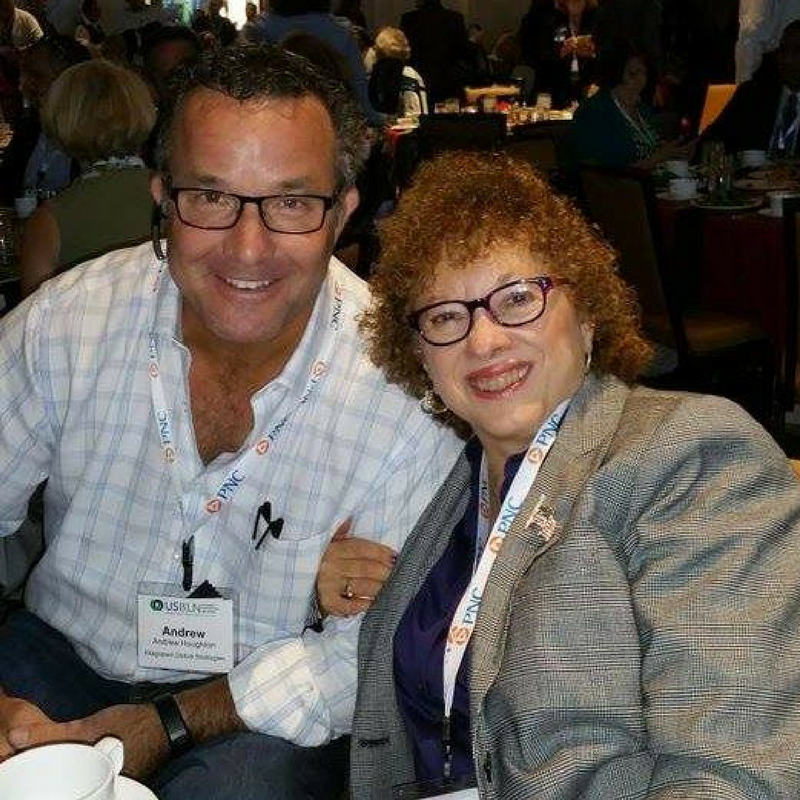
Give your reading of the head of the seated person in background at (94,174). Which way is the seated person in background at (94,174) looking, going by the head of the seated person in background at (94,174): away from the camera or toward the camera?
away from the camera

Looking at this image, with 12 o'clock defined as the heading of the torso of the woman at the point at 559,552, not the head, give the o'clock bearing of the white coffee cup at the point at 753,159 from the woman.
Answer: The white coffee cup is roughly at 5 o'clock from the woman.

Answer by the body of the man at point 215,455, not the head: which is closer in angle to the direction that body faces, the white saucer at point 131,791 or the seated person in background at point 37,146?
the white saucer

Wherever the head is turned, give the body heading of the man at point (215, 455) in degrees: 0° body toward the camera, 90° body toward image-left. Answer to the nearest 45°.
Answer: approximately 0°

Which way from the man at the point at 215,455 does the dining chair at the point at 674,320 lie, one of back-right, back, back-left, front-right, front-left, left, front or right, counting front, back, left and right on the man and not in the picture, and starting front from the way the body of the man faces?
back-left

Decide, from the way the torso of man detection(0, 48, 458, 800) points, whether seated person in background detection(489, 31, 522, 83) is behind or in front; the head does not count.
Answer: behind

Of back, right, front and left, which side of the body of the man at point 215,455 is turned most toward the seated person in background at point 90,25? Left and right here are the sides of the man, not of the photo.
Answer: back

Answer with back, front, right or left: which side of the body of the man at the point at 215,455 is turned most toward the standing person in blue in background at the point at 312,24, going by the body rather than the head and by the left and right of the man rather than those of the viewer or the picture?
back

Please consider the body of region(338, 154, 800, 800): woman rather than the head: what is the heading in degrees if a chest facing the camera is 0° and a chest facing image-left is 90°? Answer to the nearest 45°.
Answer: approximately 45°
